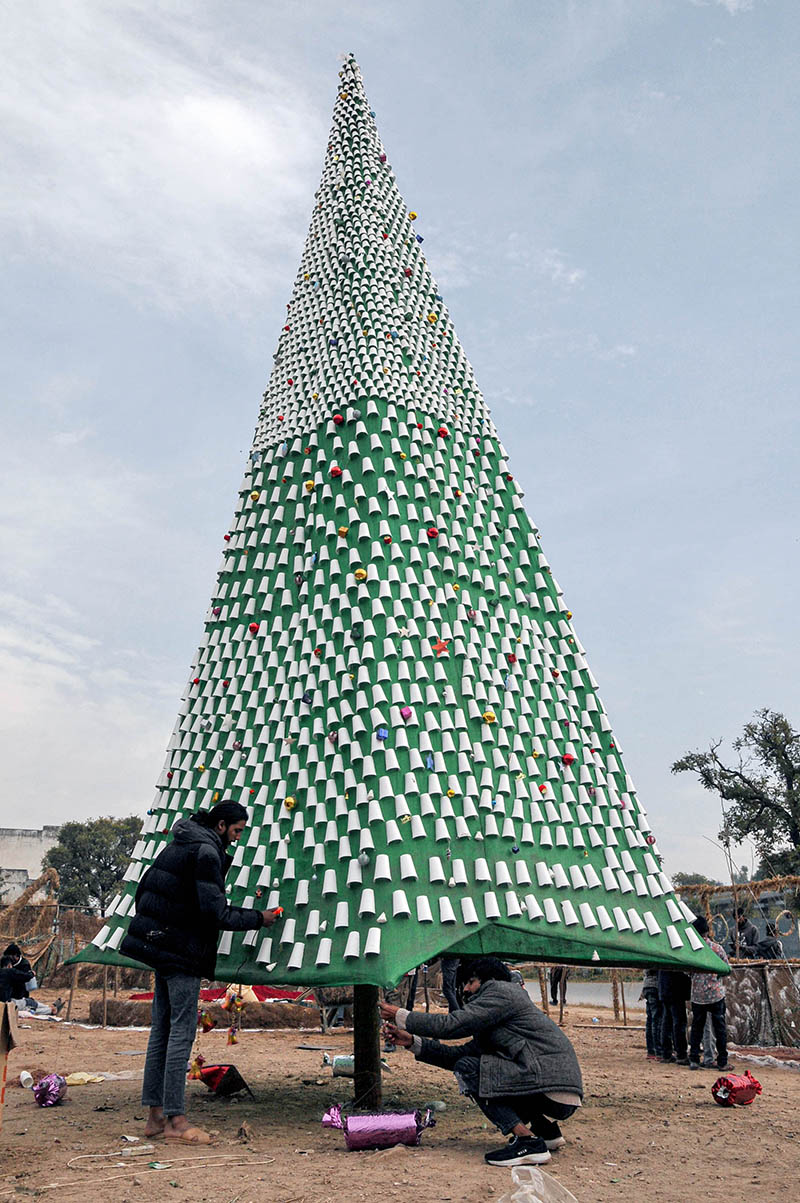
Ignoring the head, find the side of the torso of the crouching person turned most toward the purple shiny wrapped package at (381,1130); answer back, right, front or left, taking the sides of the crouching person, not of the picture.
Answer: front

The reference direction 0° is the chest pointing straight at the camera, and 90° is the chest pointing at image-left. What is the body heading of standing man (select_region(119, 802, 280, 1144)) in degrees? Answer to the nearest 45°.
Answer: approximately 270°

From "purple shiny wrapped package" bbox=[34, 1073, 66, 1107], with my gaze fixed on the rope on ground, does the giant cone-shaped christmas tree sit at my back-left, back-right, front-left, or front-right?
front-left

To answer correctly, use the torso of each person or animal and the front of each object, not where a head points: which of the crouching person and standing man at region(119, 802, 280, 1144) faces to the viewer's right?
the standing man

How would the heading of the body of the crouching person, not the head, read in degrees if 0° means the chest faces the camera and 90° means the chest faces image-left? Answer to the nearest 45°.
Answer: approximately 90°

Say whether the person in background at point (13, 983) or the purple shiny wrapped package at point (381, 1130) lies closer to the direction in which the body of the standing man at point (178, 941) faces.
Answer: the purple shiny wrapped package

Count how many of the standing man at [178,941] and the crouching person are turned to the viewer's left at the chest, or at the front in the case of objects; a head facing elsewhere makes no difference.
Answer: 1

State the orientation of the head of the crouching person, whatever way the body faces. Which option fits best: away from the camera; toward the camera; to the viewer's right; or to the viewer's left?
to the viewer's left

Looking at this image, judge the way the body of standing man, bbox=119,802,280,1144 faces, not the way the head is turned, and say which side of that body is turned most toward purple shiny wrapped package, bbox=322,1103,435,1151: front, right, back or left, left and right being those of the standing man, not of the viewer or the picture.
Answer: front

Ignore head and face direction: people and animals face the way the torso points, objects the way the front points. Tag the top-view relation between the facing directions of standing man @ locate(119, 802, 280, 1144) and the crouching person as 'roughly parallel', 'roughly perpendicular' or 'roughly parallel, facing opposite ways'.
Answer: roughly parallel, facing opposite ways

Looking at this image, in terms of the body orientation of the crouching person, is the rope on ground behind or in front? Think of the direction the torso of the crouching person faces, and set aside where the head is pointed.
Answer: in front

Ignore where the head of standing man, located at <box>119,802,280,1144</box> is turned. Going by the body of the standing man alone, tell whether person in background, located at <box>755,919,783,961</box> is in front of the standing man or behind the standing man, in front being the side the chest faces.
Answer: in front

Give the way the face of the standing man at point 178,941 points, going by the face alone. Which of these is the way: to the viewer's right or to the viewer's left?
to the viewer's right

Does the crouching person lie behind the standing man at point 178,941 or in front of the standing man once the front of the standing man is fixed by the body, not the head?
in front

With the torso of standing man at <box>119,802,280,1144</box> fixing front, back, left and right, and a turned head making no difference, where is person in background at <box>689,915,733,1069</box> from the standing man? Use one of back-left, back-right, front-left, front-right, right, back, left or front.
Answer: front-left
